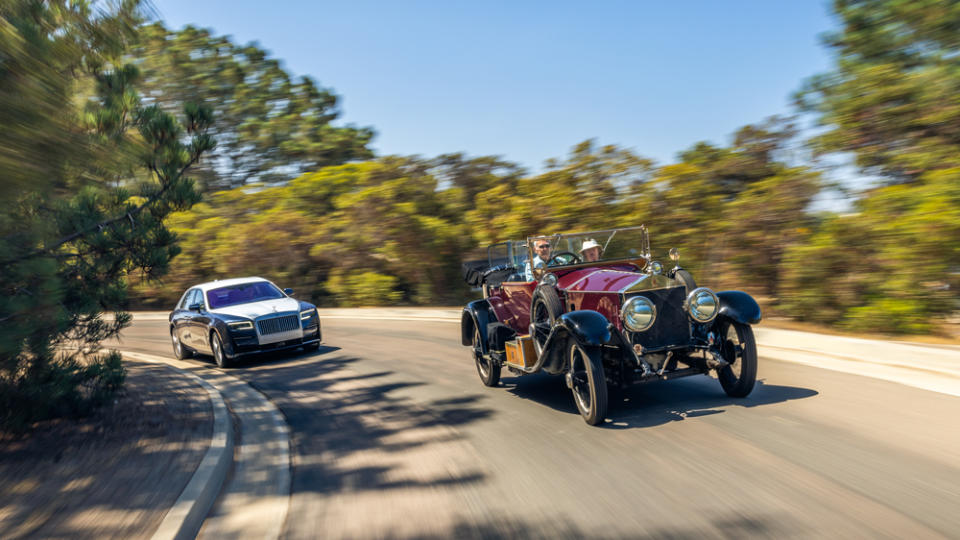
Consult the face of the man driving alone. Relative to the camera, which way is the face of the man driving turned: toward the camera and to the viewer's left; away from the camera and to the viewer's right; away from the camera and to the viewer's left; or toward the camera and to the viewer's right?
toward the camera and to the viewer's right

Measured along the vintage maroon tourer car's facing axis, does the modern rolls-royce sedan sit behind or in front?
behind

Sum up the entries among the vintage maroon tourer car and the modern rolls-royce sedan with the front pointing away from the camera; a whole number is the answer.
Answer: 0

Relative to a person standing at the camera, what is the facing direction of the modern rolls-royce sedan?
facing the viewer and to the right of the viewer

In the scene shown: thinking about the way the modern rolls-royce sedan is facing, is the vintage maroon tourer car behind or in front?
in front

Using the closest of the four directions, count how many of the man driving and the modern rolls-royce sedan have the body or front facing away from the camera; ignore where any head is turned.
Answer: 0
